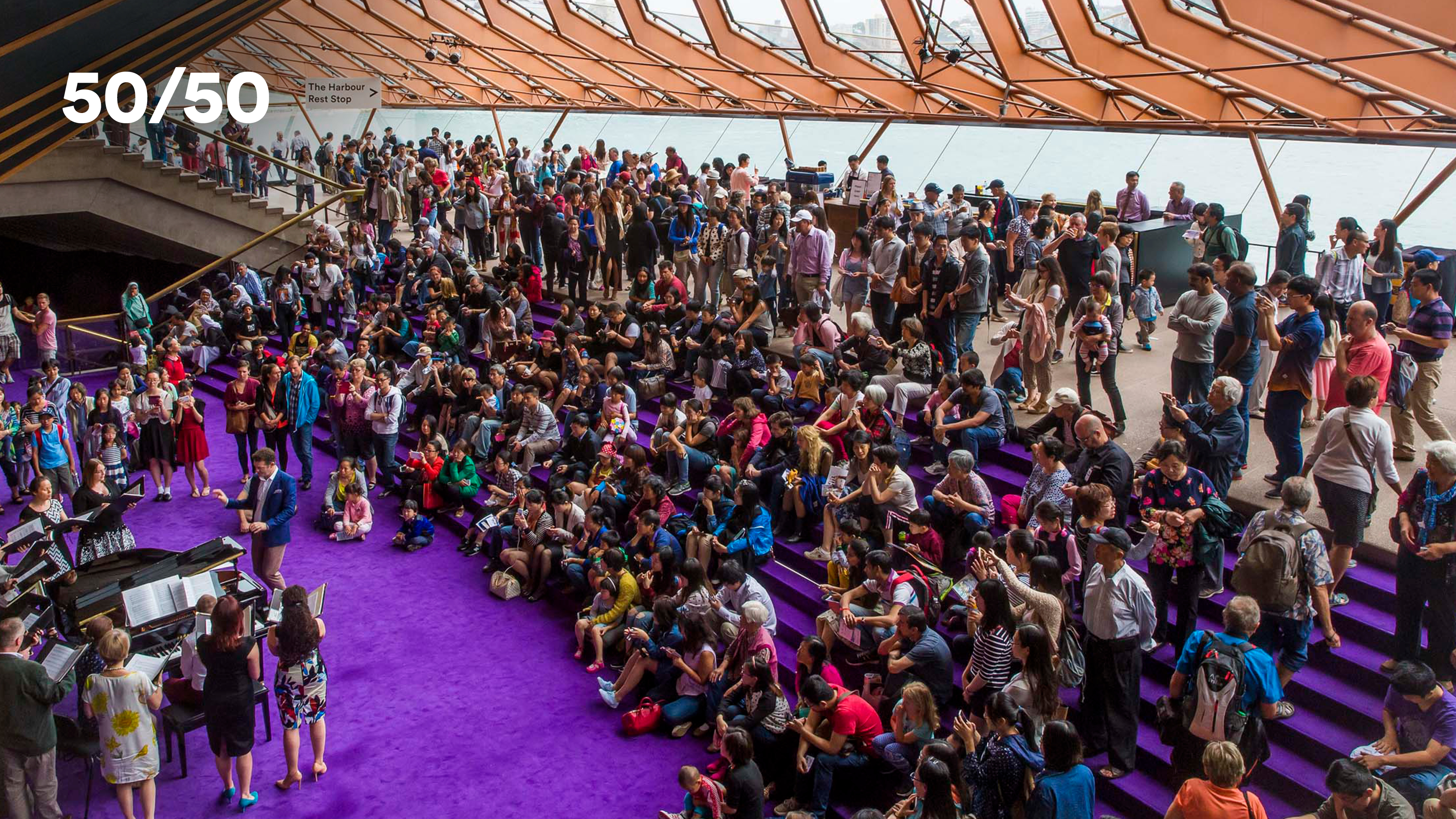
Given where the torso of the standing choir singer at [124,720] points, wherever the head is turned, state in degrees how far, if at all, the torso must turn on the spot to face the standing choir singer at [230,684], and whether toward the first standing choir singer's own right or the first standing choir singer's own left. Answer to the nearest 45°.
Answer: approximately 90° to the first standing choir singer's own right

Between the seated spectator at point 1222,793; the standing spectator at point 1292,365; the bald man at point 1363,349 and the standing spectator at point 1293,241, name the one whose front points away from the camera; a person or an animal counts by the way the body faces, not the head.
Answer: the seated spectator at point 1222,793

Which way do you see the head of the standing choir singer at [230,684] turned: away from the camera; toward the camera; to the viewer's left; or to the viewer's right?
away from the camera

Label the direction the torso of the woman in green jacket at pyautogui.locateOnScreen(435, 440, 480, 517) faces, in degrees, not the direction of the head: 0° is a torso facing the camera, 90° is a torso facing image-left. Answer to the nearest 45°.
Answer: approximately 45°

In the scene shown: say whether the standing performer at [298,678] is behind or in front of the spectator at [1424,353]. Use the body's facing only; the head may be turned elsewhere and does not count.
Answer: in front

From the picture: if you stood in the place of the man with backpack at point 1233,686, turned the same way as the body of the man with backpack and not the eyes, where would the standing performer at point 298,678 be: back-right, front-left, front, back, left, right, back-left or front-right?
left

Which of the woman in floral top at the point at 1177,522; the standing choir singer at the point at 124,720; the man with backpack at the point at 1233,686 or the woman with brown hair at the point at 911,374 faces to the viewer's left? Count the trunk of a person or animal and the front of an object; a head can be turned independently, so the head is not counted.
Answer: the woman with brown hair

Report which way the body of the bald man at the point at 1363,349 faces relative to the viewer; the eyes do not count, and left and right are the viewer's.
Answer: facing to the left of the viewer

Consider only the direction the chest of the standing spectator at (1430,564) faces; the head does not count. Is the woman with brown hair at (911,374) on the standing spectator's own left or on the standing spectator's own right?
on the standing spectator's own right

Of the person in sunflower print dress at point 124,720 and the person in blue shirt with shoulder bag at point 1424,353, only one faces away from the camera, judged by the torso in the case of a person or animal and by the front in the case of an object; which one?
the person in sunflower print dress at point 124,720

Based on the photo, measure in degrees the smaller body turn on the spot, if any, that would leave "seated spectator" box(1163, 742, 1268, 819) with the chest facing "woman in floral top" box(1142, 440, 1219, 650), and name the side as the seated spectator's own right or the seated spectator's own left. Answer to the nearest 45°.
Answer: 0° — they already face them

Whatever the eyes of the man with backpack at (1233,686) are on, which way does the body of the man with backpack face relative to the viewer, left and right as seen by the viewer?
facing away from the viewer
